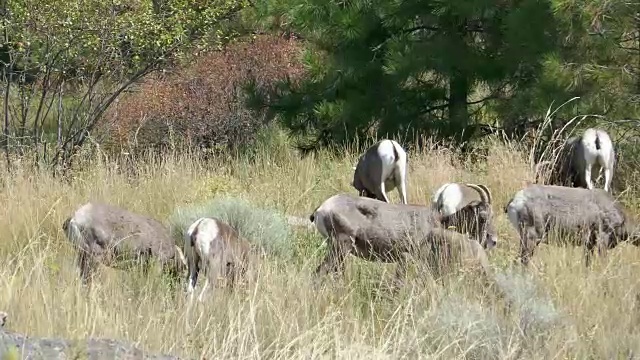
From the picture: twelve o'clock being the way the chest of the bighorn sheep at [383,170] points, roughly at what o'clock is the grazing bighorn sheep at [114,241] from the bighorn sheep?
The grazing bighorn sheep is roughly at 9 o'clock from the bighorn sheep.

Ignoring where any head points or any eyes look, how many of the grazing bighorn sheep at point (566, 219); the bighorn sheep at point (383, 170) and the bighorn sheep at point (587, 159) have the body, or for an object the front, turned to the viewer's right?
1

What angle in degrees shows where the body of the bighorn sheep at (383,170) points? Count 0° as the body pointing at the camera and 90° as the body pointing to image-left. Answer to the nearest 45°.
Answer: approximately 135°

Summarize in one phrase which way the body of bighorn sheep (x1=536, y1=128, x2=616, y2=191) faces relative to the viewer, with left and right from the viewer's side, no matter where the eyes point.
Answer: facing away from the viewer and to the left of the viewer

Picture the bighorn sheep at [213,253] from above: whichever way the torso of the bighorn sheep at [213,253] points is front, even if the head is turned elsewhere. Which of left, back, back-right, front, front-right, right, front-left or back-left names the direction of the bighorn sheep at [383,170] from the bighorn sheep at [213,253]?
front

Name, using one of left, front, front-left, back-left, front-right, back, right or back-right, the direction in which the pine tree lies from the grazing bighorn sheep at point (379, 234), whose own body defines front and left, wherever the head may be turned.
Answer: left

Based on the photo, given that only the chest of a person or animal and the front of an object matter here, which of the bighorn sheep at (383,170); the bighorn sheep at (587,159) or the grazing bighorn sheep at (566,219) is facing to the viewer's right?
the grazing bighorn sheep

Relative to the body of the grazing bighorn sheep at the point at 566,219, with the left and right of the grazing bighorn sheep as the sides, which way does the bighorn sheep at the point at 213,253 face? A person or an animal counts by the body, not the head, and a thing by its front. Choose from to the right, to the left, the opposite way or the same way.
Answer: to the left

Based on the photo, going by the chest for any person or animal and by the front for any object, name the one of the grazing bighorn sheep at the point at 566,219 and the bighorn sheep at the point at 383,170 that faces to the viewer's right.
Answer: the grazing bighorn sheep

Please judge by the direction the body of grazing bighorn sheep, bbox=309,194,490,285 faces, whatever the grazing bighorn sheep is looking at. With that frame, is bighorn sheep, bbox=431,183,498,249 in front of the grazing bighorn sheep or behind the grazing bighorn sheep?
in front

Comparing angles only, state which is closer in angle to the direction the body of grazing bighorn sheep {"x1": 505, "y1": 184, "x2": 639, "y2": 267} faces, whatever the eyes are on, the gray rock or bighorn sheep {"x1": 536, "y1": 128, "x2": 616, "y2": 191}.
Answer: the bighorn sheep

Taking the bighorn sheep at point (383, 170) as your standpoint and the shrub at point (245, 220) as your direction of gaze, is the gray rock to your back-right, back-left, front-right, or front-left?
front-left

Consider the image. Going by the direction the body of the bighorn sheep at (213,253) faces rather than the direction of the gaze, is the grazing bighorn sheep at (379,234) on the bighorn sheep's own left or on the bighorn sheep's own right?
on the bighorn sheep's own right

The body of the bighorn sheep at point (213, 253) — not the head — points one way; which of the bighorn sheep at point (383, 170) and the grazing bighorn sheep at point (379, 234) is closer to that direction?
the bighorn sheep

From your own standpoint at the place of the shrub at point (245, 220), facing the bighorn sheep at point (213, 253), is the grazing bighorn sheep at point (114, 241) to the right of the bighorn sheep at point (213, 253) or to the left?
right

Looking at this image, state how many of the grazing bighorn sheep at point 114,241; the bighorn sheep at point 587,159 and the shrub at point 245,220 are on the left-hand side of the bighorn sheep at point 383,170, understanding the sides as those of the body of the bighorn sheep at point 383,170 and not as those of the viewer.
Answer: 2

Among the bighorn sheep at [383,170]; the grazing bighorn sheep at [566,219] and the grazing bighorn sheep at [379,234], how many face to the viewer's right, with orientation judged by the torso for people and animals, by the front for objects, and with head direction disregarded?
2

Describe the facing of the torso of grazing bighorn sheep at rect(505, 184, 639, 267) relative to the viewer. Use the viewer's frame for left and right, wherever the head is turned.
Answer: facing to the right of the viewer
